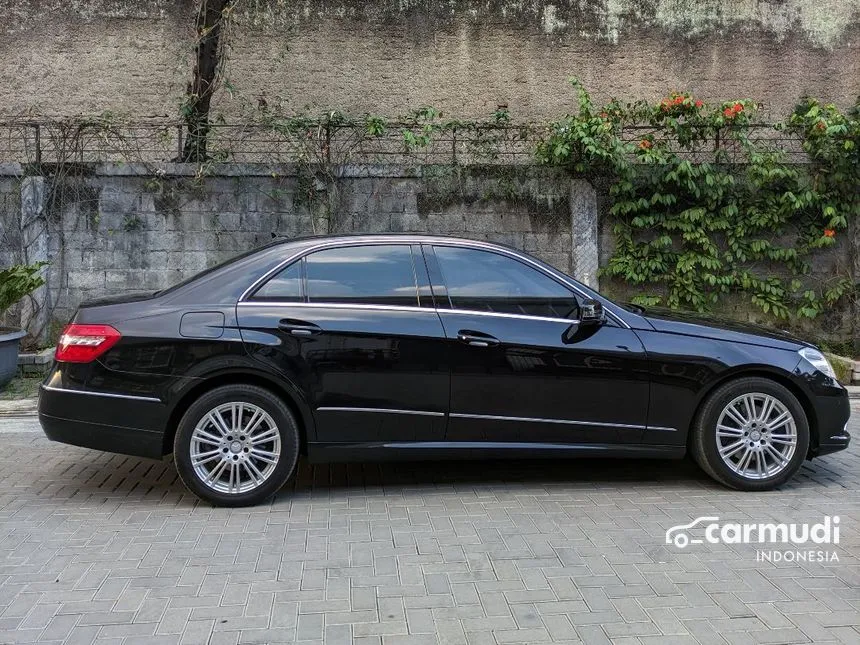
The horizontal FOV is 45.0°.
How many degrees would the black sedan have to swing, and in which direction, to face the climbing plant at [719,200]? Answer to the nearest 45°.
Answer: approximately 45° to its left

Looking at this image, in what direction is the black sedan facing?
to the viewer's right

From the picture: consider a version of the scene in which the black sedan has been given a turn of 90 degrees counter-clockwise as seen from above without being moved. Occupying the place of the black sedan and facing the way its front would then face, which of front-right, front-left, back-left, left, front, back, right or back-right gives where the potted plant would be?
front-left
